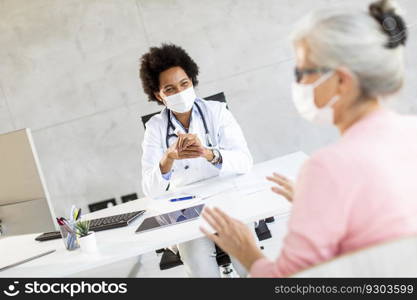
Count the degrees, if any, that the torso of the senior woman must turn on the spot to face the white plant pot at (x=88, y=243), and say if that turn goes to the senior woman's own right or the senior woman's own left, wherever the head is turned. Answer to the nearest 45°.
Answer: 0° — they already face it

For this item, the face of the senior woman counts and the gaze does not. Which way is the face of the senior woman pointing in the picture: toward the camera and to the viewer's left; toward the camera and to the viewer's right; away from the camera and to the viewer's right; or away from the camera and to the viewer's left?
away from the camera and to the viewer's left

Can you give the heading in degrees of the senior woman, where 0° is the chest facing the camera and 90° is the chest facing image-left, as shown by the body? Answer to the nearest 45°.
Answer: approximately 135°

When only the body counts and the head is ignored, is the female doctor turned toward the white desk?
yes

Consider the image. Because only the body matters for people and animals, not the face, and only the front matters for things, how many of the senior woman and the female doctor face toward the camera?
1
